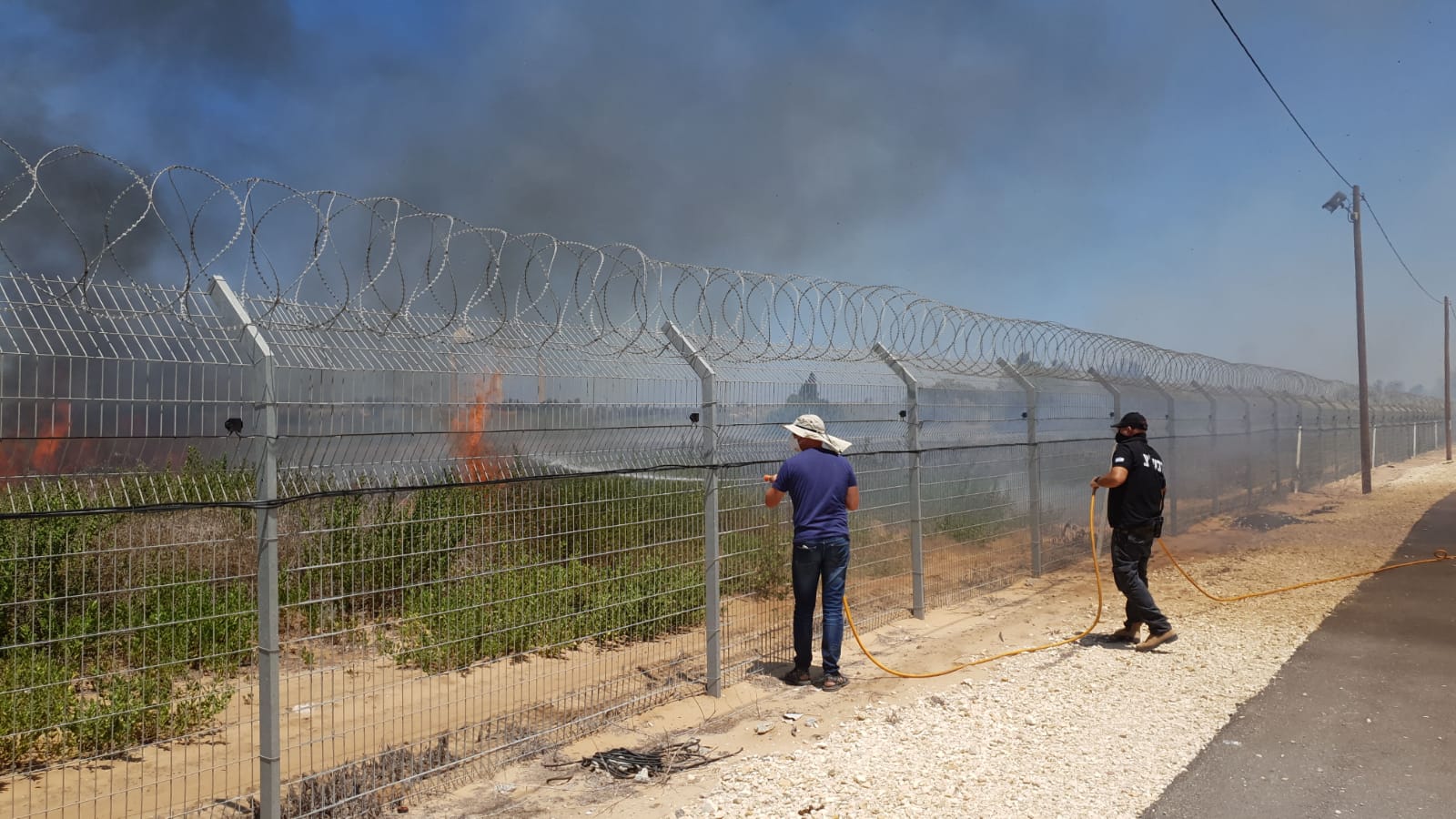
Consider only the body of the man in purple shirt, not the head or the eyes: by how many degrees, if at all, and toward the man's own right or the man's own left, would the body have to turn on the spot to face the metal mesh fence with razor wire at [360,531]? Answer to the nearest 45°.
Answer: approximately 90° to the man's own left

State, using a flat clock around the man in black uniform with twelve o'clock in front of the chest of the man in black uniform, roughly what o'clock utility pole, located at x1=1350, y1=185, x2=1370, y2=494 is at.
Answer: The utility pole is roughly at 2 o'clock from the man in black uniform.

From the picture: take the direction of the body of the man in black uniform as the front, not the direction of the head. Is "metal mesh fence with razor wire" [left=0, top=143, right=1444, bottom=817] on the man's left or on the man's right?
on the man's left

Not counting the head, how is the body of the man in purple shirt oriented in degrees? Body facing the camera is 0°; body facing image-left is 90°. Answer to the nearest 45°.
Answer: approximately 135°

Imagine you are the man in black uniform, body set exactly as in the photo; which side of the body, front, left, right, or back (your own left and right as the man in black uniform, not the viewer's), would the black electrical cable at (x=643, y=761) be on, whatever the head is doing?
left

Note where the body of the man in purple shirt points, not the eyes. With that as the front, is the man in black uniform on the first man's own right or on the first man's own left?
on the first man's own right

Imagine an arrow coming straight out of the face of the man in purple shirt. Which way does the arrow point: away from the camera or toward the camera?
away from the camera

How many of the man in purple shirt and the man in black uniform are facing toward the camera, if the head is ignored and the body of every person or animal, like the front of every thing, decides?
0

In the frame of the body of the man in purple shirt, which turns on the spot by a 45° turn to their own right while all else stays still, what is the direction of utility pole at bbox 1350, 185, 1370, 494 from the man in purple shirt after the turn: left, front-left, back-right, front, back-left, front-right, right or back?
front-right

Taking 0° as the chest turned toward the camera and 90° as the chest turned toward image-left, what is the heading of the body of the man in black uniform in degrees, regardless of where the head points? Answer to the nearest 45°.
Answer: approximately 135°
